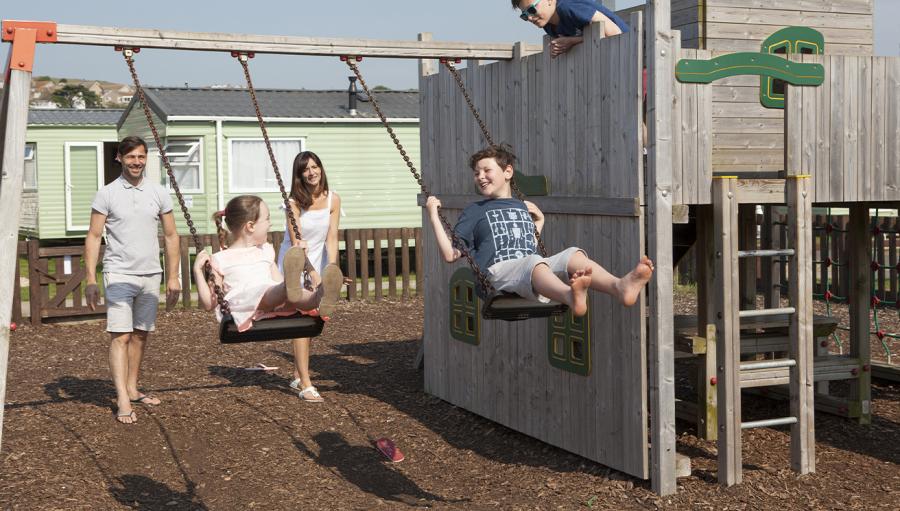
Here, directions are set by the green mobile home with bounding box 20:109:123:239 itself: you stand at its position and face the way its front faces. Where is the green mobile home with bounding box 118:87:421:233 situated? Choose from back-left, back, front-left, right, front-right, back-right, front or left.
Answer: front-left

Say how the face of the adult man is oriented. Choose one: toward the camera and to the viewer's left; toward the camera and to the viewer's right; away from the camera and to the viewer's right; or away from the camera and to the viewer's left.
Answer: toward the camera and to the viewer's right

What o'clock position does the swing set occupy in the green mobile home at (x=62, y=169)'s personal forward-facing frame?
The swing set is roughly at 12 o'clock from the green mobile home.

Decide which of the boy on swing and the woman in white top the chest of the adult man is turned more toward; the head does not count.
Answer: the boy on swing

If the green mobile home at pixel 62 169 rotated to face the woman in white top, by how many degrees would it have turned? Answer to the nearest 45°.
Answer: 0° — it already faces them

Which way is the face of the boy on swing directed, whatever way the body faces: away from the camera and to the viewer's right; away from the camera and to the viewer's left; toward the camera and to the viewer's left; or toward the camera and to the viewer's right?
toward the camera and to the viewer's left

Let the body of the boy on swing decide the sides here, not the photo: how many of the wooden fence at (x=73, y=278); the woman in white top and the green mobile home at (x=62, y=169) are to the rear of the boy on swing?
3

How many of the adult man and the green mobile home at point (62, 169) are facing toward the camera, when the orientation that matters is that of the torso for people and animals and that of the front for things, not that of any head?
2

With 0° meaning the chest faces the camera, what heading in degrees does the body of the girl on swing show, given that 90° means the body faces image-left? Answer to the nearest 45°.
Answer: approximately 315°

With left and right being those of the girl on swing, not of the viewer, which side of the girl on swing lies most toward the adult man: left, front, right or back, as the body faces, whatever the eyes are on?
back

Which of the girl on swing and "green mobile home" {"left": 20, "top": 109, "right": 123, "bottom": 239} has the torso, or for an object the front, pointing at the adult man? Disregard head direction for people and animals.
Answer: the green mobile home
